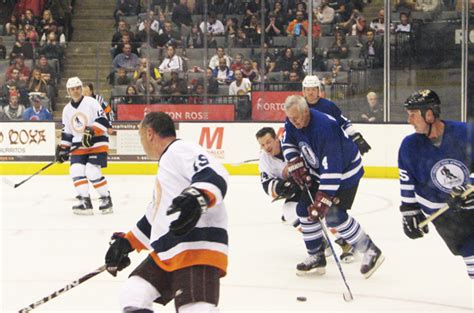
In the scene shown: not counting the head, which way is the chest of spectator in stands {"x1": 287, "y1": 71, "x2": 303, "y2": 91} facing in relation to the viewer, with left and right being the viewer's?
facing the viewer

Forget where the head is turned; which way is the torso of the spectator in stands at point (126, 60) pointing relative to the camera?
toward the camera

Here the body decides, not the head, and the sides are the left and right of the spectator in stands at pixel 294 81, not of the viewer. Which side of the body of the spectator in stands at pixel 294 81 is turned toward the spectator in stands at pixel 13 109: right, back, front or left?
right

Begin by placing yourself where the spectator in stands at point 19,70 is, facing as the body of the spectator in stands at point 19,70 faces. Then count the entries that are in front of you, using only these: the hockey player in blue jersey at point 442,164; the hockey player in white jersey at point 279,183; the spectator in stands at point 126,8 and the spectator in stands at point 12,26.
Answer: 2

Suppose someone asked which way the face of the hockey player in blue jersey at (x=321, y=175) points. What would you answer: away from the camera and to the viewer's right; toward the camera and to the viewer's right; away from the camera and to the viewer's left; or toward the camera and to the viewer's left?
toward the camera and to the viewer's left

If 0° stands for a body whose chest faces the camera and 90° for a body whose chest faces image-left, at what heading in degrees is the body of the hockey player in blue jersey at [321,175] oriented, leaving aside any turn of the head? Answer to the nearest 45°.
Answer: approximately 45°

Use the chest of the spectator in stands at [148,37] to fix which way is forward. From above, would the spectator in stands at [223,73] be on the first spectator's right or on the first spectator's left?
on the first spectator's left

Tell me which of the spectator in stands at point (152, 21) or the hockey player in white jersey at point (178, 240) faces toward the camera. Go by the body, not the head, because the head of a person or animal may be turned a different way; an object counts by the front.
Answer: the spectator in stands

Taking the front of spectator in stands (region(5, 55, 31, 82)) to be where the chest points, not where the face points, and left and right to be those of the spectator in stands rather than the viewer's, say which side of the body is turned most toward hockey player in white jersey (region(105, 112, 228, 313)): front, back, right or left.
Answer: front

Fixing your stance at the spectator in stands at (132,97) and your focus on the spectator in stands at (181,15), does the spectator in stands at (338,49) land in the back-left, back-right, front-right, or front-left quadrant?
front-right

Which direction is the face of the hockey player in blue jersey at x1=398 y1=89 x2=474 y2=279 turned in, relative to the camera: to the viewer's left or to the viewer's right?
to the viewer's left
